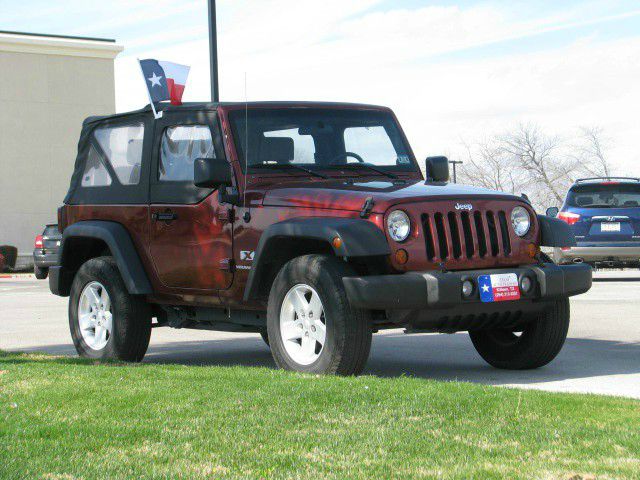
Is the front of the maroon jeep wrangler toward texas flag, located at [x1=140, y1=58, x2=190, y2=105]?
no

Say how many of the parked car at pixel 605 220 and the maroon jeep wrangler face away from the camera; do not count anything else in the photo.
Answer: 1

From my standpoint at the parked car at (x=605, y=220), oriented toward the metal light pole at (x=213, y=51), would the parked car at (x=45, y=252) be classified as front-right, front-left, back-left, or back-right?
front-right

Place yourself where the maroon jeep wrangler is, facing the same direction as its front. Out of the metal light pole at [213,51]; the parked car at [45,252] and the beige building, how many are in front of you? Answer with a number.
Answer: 0

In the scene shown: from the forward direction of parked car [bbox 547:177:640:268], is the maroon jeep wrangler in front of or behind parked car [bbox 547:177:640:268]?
behind

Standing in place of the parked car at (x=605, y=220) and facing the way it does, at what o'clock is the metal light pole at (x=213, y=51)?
The metal light pole is roughly at 8 o'clock from the parked car.

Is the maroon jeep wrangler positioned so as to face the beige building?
no

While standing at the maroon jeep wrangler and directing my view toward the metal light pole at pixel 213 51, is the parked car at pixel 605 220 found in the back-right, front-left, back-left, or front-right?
front-right

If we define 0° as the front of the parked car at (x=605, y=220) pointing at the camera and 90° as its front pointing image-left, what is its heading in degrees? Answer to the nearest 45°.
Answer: approximately 180°

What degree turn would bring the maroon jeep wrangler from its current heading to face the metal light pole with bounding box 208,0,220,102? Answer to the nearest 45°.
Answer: approximately 135° to its left

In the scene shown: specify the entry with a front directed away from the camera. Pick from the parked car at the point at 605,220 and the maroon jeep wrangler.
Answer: the parked car

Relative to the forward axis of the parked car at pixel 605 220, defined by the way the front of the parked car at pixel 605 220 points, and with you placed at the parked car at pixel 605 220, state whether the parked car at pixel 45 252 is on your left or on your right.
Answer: on your left

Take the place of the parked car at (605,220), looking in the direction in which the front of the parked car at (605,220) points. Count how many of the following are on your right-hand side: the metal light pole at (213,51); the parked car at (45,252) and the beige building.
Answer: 0

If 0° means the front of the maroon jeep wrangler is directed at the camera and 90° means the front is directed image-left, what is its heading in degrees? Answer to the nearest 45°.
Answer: approximately 315°

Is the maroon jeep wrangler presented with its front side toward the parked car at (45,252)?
no

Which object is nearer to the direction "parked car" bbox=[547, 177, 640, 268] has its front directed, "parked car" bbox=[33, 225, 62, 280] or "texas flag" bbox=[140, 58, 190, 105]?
the parked car
